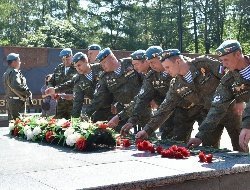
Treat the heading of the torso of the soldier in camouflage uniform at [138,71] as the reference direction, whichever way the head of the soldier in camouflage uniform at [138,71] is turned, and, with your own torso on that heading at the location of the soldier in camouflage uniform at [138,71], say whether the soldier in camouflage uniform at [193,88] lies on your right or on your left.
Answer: on your left

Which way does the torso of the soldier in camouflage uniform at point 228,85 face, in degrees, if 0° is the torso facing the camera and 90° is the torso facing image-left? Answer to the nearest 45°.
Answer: approximately 45°

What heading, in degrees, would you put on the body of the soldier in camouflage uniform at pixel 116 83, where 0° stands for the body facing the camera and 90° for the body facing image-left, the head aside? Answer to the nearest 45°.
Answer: approximately 45°

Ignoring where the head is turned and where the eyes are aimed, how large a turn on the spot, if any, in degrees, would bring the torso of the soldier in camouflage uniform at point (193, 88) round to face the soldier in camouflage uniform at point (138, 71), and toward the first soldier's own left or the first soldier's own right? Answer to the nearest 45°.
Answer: approximately 90° to the first soldier's own right

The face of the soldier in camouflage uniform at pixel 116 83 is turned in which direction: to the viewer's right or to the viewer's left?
to the viewer's left

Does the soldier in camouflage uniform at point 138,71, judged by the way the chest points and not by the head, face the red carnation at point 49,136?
yes
